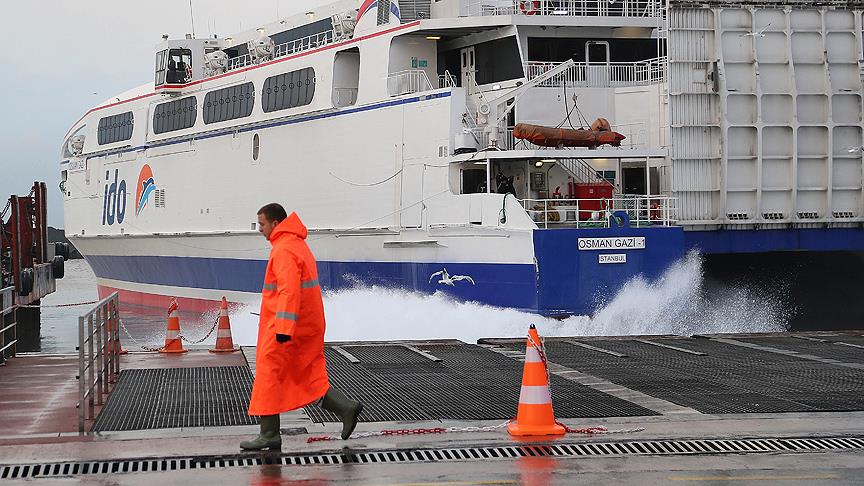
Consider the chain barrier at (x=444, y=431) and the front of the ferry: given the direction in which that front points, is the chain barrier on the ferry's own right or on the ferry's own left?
on the ferry's own left

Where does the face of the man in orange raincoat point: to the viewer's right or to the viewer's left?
to the viewer's left

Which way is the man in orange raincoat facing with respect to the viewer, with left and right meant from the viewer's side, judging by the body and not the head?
facing to the left of the viewer

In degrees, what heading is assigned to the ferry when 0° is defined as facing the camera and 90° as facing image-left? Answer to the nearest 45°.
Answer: approximately 135°

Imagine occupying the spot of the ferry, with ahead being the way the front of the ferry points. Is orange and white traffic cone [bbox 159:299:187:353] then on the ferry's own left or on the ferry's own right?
on the ferry's own left

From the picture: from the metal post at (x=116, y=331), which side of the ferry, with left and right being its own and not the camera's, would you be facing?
left

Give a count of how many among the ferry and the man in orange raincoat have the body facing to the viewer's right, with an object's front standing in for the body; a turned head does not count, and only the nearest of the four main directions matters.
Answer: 0

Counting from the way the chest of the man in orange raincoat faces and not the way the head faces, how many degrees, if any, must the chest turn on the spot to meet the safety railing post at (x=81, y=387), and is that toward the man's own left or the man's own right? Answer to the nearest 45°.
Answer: approximately 45° to the man's own right

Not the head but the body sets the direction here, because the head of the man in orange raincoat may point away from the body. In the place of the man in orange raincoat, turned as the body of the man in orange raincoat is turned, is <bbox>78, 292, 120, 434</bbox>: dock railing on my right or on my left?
on my right
